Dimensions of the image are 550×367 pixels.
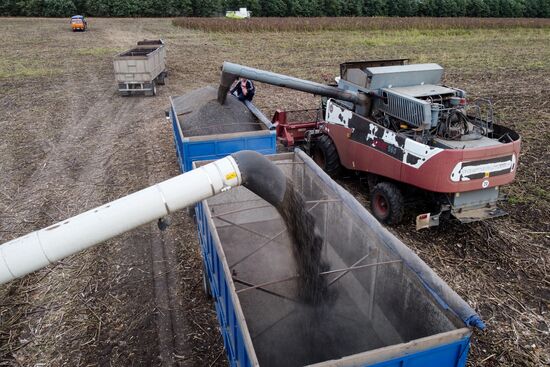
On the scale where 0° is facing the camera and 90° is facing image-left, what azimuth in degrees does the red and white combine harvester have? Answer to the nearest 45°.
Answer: approximately 135°

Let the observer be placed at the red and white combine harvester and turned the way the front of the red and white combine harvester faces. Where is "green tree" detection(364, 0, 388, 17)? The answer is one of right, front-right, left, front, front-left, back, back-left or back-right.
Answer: front-right

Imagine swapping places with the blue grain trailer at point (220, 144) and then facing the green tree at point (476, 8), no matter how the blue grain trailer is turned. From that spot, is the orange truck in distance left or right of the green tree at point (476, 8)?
left

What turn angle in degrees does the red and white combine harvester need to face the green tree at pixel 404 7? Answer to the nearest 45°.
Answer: approximately 45° to its right

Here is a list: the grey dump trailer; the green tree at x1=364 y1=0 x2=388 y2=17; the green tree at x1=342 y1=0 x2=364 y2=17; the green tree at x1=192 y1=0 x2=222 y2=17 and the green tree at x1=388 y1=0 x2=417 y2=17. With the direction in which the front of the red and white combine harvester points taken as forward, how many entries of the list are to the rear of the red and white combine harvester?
0

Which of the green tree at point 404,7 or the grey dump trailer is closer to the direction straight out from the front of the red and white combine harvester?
the grey dump trailer

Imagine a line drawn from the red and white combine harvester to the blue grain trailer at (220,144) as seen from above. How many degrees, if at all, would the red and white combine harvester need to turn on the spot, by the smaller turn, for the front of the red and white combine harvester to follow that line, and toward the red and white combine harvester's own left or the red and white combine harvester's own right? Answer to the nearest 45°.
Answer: approximately 45° to the red and white combine harvester's own left

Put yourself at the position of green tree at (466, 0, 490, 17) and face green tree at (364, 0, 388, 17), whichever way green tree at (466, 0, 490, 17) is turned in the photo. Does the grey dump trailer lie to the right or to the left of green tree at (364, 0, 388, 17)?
left

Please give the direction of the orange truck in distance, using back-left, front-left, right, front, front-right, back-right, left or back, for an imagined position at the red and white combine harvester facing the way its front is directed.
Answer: front

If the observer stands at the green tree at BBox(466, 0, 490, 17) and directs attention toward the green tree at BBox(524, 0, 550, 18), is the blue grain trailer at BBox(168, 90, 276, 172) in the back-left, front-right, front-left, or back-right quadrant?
back-right

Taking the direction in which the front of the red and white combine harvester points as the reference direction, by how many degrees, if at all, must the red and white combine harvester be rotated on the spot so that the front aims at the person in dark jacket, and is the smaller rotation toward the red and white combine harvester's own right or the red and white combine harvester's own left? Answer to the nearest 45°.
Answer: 0° — it already faces them

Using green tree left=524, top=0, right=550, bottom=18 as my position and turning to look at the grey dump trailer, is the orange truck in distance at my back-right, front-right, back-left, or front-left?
front-right

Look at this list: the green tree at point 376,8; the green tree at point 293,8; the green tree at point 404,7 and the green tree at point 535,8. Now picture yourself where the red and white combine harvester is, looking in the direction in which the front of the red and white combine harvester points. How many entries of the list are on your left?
0

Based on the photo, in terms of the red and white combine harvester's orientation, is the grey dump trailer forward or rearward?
forward

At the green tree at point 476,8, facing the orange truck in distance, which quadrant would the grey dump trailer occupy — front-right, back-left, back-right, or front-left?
front-left

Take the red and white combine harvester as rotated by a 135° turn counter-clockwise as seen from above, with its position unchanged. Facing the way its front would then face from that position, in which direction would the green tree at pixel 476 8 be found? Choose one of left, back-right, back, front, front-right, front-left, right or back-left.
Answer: back

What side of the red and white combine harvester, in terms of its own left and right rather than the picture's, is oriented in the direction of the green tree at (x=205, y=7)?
front

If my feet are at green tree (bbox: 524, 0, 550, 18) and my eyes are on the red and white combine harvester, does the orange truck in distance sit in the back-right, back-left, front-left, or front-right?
front-right
